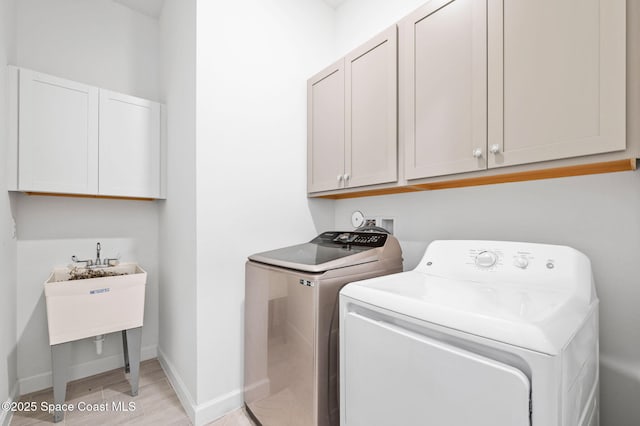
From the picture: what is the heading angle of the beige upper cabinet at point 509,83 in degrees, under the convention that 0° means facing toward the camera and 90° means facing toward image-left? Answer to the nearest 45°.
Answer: approximately 45°

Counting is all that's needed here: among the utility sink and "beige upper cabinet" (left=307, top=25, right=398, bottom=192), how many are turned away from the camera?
0

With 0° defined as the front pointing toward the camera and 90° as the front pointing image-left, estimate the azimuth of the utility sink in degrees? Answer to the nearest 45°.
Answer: approximately 0°

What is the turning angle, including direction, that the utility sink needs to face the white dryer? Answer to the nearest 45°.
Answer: approximately 45° to its left
